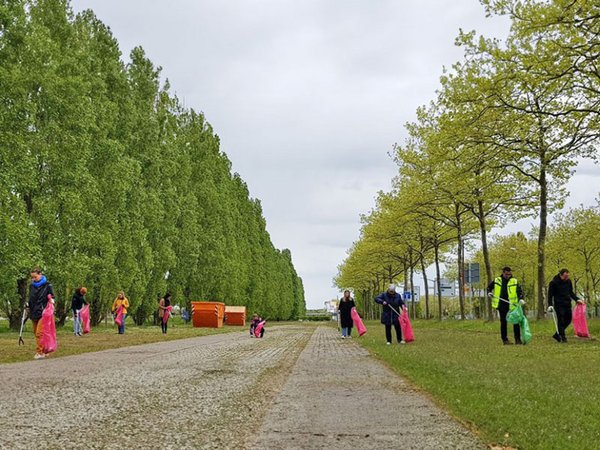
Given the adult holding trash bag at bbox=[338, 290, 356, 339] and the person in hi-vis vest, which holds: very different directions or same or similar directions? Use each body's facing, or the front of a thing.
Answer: same or similar directions

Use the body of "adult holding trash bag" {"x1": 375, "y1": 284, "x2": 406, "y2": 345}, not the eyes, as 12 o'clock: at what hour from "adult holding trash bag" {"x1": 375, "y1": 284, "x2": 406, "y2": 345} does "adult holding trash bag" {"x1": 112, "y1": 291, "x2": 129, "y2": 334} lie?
"adult holding trash bag" {"x1": 112, "y1": 291, "x2": 129, "y2": 334} is roughly at 4 o'clock from "adult holding trash bag" {"x1": 375, "y1": 284, "x2": 406, "y2": 345}.

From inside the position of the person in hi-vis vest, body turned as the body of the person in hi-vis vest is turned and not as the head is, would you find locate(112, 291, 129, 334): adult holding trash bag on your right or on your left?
on your right

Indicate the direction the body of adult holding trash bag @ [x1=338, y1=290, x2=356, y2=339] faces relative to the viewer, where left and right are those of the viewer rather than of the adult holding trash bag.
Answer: facing the viewer

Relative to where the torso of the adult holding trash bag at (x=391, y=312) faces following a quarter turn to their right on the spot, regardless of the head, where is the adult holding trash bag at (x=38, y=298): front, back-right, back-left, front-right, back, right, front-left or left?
front-left

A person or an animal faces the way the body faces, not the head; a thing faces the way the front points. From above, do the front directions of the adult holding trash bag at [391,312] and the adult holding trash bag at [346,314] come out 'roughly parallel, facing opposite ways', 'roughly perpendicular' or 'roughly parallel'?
roughly parallel

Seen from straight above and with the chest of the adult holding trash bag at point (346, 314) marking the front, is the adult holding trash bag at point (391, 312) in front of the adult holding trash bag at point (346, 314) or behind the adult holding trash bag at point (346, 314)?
in front

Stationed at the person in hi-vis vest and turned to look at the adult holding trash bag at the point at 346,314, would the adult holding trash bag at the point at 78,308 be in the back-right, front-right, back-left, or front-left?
front-left

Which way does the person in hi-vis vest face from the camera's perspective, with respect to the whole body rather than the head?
toward the camera

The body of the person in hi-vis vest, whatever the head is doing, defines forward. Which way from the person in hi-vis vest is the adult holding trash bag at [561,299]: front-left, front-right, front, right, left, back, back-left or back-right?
back-left

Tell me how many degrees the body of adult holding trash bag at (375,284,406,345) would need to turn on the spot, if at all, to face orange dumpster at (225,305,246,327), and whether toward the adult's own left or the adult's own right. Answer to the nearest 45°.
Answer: approximately 135° to the adult's own right

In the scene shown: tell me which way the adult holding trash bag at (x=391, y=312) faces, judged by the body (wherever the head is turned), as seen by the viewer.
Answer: toward the camera

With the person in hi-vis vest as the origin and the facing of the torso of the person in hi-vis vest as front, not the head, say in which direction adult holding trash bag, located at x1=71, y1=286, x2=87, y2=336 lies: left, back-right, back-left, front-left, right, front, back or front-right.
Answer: right

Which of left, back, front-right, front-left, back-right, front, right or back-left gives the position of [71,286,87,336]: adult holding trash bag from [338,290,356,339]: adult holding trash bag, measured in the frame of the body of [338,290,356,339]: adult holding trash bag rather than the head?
right

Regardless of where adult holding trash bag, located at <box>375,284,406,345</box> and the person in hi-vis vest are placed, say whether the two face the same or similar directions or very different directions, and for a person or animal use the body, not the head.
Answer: same or similar directions
